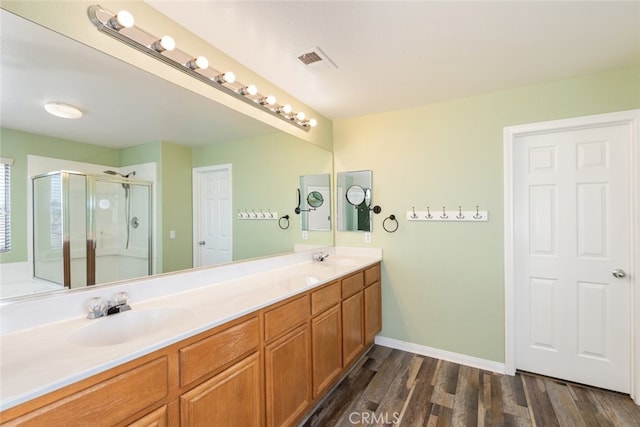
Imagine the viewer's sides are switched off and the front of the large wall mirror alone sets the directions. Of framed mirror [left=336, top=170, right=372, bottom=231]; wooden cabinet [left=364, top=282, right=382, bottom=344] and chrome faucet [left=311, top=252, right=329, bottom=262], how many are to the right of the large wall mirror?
0

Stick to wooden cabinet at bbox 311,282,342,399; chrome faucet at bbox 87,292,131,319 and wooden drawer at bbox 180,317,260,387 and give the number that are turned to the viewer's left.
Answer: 0

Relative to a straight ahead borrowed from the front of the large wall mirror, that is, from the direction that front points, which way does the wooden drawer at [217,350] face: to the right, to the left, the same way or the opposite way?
the same way

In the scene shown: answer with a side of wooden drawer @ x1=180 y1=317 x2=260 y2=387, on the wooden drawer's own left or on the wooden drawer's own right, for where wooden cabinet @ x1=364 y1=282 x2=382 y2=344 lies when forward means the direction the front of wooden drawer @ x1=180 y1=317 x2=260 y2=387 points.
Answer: on the wooden drawer's own left

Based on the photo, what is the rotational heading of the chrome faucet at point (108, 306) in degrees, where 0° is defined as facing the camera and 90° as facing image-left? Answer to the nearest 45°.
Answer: approximately 315°

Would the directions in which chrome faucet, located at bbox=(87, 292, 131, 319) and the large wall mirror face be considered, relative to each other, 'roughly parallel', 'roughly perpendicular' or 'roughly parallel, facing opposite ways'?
roughly parallel

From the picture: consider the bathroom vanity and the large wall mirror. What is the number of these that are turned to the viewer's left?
0

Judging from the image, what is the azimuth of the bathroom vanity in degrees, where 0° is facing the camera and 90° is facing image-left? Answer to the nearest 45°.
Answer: approximately 315°

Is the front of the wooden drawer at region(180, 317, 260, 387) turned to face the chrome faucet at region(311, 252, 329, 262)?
no

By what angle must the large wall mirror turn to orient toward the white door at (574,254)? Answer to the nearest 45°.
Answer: approximately 45° to its left

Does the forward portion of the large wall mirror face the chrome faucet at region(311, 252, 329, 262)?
no

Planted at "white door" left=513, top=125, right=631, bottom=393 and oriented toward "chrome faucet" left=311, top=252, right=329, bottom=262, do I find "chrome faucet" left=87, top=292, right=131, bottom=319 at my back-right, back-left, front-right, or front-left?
front-left

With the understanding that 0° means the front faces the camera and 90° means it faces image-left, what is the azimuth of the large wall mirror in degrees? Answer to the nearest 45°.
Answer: approximately 315°
